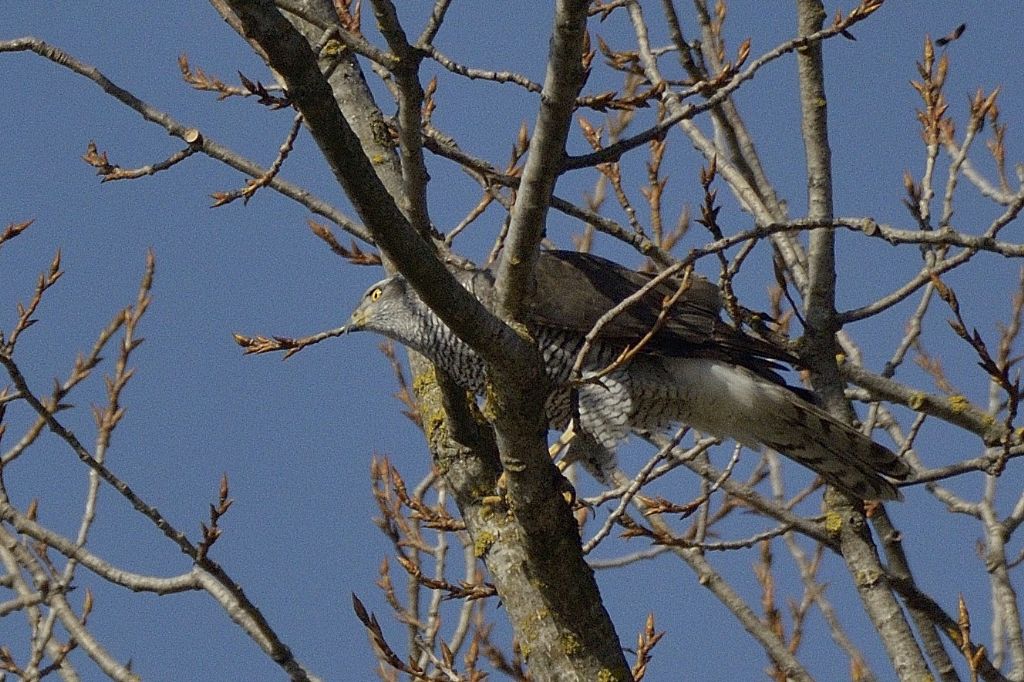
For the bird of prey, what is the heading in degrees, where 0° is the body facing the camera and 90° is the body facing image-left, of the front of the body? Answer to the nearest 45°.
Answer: approximately 90°

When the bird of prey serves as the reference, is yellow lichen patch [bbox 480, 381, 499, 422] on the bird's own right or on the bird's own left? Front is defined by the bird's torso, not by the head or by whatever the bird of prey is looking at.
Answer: on the bird's own left

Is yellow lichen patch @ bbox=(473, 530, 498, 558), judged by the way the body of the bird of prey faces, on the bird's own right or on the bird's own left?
on the bird's own left

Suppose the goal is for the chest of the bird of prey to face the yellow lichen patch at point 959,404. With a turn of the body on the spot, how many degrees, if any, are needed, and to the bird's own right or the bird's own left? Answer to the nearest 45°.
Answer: approximately 135° to the bird's own left
